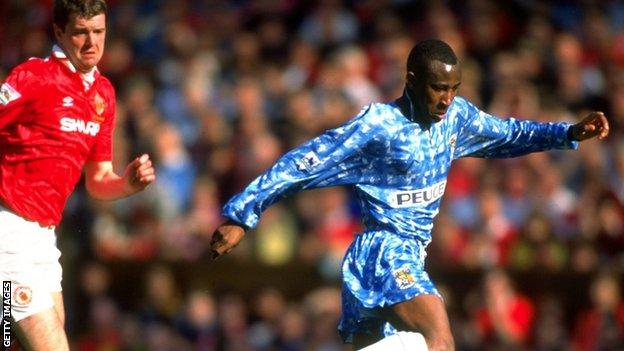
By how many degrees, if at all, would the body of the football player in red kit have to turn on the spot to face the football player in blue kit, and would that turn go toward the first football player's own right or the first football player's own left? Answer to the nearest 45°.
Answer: approximately 45° to the first football player's own left

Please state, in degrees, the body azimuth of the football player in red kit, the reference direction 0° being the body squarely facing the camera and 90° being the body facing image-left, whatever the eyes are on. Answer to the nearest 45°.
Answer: approximately 315°

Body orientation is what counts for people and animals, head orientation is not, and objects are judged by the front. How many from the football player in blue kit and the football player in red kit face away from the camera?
0

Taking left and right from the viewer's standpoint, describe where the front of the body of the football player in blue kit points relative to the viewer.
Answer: facing the viewer and to the right of the viewer

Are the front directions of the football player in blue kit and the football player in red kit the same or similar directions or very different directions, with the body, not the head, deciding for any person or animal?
same or similar directions

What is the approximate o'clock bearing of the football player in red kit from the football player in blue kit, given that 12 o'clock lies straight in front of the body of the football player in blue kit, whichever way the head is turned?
The football player in red kit is roughly at 4 o'clock from the football player in blue kit.

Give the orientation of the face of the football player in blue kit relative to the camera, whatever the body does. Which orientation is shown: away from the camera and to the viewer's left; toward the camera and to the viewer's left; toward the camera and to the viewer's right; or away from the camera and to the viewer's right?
toward the camera and to the viewer's right
